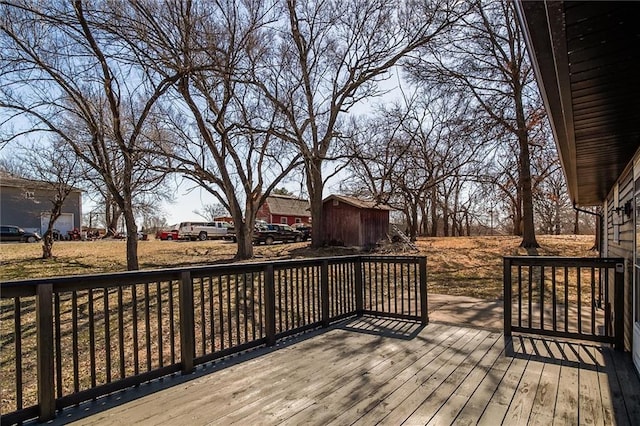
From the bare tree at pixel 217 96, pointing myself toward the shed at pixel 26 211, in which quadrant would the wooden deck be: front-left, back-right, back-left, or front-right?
back-left

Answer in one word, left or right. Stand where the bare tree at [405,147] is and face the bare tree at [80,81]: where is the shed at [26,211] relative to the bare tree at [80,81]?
right

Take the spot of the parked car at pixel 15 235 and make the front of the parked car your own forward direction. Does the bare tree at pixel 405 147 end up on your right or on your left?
on your right

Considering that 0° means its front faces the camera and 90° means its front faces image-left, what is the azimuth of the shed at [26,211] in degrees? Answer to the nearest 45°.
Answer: approximately 315°
